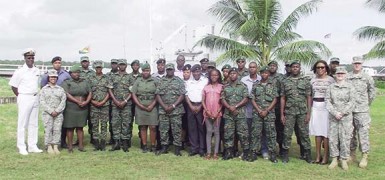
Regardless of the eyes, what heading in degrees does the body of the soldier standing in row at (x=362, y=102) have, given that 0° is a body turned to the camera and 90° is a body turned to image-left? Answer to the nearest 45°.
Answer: approximately 45°

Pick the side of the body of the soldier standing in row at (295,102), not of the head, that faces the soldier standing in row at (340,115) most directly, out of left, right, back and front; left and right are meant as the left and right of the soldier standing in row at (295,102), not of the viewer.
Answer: left

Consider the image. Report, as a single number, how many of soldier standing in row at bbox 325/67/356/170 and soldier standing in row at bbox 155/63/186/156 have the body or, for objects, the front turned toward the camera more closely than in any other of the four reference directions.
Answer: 2

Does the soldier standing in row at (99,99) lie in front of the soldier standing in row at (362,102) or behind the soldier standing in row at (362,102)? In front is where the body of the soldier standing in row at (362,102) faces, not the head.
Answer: in front

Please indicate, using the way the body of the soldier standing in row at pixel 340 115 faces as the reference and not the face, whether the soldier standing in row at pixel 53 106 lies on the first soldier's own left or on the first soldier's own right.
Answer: on the first soldier's own right

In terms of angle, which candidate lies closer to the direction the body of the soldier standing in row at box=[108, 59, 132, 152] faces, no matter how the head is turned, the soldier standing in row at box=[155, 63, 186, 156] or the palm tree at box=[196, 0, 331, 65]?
the soldier standing in row

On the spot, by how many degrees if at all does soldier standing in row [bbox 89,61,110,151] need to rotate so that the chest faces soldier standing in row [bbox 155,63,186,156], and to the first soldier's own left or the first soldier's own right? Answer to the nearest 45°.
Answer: approximately 45° to the first soldier's own left

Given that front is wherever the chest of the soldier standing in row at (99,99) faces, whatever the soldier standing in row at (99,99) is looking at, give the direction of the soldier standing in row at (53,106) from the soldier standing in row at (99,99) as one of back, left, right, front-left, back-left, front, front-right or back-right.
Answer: right
